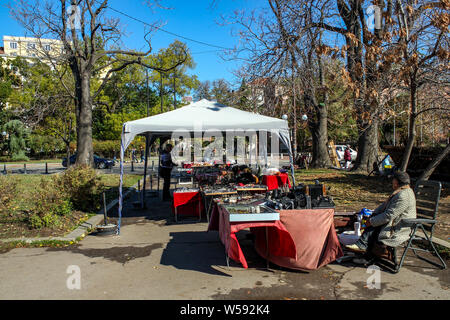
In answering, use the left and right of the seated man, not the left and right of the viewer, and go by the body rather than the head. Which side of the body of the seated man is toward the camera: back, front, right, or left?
left

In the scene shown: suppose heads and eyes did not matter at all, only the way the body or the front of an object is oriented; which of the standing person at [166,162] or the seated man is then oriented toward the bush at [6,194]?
the seated man

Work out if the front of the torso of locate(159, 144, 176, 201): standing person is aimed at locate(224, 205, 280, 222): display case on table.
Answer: no

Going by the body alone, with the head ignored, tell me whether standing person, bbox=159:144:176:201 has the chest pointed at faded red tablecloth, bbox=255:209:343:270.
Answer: no

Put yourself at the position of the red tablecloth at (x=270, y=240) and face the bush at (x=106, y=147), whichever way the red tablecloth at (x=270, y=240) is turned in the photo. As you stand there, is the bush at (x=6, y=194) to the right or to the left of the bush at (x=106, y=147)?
left

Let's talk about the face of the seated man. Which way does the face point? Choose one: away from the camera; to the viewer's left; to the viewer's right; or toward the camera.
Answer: to the viewer's left

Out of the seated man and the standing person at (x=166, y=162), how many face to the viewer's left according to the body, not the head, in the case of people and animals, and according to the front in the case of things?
1

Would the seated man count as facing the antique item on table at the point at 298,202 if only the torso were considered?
yes

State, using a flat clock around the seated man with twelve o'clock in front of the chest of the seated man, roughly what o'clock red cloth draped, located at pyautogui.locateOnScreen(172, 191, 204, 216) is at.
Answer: The red cloth draped is roughly at 1 o'clock from the seated man.

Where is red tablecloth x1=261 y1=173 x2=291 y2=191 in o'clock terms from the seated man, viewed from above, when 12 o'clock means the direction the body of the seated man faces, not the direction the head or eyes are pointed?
The red tablecloth is roughly at 2 o'clock from the seated man.
